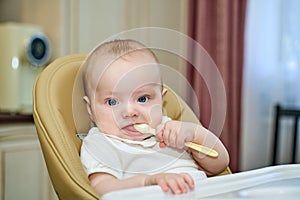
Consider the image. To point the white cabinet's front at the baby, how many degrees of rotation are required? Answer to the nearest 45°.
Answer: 0° — it already faces them

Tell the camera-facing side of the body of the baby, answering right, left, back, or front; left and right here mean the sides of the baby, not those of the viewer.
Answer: front

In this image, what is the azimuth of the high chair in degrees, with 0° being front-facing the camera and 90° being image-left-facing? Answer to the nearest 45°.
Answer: approximately 315°

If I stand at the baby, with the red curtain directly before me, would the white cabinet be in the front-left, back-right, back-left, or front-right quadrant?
front-left

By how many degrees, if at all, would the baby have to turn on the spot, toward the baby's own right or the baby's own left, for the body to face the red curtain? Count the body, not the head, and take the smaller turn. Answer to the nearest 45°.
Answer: approximately 180°

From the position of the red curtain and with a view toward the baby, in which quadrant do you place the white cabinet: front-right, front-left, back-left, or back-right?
front-right

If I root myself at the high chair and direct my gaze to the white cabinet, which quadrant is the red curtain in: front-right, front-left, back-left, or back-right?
front-right

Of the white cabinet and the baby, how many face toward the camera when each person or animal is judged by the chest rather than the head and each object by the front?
2

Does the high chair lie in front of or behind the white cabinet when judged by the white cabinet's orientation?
in front
